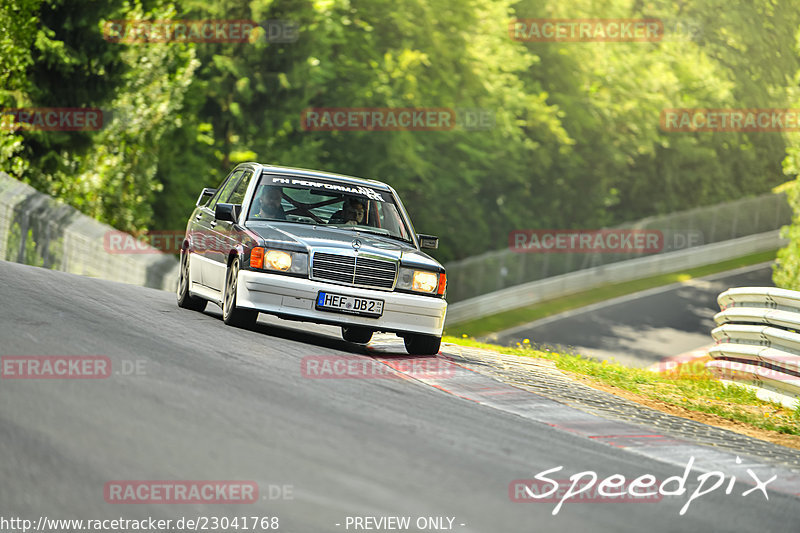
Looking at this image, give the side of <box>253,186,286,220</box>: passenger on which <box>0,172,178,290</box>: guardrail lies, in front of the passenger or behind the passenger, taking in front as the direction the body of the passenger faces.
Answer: behind

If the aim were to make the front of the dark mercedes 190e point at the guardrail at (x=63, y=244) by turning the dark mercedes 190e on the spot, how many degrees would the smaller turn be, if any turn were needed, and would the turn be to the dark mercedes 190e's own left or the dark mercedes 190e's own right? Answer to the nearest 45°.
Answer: approximately 135° to the dark mercedes 190e's own right

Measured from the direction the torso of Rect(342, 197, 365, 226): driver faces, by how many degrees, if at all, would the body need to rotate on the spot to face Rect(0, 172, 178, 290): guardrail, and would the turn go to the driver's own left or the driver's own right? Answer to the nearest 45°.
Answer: approximately 135° to the driver's own right

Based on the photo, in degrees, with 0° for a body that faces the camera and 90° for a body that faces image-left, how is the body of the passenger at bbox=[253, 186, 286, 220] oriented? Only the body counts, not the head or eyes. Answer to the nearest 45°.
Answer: approximately 0°

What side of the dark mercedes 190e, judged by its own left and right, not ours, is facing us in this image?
front

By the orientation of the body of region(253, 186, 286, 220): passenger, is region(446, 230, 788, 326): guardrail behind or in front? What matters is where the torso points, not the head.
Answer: behind

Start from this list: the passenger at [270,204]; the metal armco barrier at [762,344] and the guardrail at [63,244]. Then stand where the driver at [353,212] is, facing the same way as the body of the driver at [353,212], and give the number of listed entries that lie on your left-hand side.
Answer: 1

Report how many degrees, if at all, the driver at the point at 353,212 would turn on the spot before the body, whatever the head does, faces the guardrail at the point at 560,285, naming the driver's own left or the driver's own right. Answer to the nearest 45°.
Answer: approximately 180°

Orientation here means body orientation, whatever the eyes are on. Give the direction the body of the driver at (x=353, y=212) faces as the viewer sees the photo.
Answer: toward the camera

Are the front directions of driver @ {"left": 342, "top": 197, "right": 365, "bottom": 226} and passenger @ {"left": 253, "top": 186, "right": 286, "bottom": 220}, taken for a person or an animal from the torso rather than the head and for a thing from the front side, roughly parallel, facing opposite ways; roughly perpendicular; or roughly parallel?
roughly parallel

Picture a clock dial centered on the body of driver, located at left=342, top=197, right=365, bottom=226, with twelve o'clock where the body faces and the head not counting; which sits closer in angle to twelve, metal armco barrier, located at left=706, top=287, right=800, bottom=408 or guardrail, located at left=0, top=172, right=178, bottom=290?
the metal armco barrier

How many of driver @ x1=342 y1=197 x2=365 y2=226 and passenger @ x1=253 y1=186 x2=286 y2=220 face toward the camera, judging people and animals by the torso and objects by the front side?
2

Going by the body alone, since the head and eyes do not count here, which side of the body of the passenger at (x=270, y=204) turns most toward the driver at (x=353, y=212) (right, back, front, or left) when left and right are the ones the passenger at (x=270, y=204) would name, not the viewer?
left
